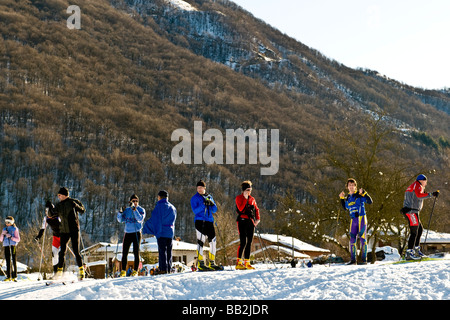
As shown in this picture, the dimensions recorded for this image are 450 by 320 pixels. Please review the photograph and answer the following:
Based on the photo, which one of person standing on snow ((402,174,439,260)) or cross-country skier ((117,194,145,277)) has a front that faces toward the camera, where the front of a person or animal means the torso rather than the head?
the cross-country skier

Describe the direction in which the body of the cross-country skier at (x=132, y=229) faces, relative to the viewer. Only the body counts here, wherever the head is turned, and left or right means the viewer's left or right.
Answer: facing the viewer

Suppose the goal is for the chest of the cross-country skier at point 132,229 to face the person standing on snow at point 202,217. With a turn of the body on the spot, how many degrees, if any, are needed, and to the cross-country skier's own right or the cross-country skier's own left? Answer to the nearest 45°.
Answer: approximately 45° to the cross-country skier's own left

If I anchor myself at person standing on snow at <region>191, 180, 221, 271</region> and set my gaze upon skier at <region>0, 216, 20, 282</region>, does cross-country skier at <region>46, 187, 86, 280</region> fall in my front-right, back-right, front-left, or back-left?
front-left

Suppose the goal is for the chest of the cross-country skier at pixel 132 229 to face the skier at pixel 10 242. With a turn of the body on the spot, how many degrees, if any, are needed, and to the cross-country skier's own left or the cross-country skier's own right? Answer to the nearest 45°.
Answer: approximately 135° to the cross-country skier's own right

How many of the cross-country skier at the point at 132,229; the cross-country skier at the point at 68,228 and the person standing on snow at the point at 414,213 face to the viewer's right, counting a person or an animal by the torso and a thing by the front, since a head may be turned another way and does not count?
1

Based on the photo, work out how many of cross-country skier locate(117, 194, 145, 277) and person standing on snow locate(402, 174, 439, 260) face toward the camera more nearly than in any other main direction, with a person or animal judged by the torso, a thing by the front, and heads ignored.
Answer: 1
